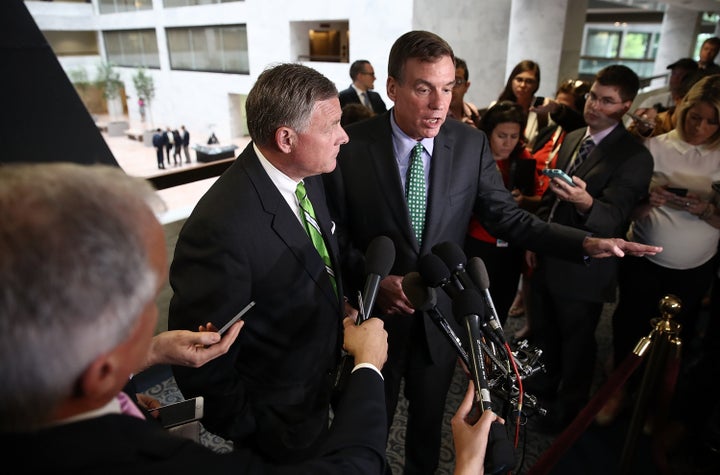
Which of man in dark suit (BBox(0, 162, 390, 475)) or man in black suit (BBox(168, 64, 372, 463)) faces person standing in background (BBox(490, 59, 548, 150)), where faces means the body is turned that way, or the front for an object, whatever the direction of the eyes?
the man in dark suit

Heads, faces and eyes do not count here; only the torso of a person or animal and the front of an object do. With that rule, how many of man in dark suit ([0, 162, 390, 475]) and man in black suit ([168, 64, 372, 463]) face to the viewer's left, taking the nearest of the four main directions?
0

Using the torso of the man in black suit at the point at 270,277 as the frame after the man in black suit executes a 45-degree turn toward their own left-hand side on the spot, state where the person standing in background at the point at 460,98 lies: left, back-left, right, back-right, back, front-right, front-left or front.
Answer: front-left

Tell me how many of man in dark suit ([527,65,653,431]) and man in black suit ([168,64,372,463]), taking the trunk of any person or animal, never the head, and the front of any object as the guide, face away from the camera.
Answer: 0

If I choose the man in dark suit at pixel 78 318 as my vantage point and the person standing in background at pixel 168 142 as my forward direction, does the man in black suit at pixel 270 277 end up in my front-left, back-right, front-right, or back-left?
front-right

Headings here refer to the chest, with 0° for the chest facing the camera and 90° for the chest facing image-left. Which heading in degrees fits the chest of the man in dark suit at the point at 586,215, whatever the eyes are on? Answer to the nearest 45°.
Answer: approximately 45°

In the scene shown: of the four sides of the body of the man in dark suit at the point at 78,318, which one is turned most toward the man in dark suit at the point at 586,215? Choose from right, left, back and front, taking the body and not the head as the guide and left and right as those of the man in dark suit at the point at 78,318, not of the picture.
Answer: front

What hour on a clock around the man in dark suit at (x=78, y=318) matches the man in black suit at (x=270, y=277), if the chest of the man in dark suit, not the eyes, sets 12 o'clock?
The man in black suit is roughly at 11 o'clock from the man in dark suit.

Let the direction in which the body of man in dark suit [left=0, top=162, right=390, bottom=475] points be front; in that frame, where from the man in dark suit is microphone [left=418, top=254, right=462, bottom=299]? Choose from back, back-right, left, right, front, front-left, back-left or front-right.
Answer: front

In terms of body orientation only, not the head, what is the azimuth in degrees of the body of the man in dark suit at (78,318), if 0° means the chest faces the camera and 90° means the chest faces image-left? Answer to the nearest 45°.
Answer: approximately 225°

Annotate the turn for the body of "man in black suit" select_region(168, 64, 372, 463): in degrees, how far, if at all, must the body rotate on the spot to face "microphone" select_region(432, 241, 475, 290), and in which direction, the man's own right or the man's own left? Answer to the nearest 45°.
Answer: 0° — they already face it

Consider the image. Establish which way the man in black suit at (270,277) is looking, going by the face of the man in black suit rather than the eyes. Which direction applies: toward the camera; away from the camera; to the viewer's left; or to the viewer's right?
to the viewer's right

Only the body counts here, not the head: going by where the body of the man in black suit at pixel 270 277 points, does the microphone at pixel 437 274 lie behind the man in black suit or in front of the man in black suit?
in front

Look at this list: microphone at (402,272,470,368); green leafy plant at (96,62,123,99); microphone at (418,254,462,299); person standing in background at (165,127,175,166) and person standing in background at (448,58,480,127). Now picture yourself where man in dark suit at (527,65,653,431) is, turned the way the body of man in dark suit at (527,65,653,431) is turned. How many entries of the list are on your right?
3

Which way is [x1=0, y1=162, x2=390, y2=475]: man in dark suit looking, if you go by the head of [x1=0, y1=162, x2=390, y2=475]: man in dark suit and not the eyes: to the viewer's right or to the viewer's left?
to the viewer's right
